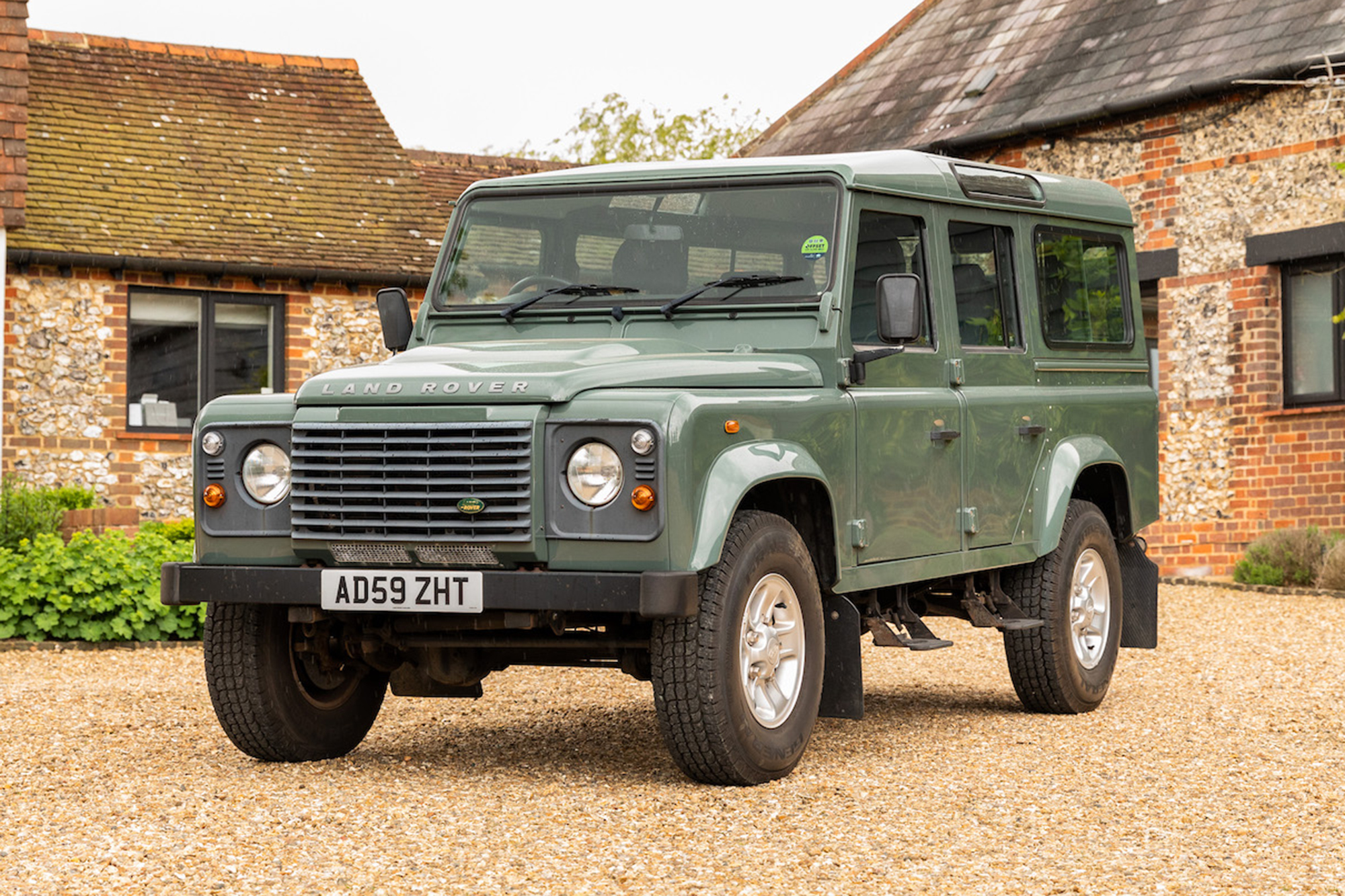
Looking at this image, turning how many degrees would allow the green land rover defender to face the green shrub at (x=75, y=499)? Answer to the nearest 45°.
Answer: approximately 90° to its right

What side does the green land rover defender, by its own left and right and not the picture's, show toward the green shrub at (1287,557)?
back

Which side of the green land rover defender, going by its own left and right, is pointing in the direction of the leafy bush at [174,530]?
right

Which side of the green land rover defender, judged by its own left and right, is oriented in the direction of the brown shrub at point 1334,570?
back

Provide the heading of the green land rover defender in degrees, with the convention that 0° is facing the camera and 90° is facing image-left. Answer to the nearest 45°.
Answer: approximately 45°

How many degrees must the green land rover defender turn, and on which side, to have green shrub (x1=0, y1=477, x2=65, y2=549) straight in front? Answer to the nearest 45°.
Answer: approximately 90° to its right

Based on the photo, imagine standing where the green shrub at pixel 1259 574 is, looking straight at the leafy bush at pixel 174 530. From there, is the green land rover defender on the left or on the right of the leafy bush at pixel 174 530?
left
